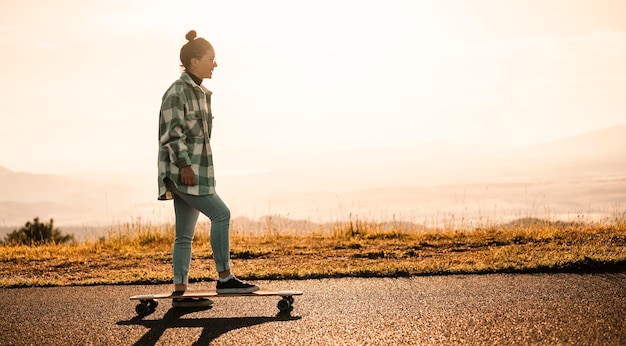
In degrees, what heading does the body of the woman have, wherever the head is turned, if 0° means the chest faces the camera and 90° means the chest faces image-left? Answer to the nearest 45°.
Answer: approximately 270°

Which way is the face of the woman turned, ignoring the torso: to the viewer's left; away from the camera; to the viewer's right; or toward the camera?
to the viewer's right
